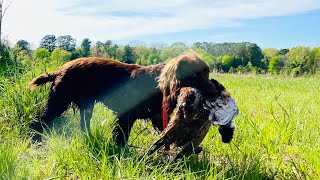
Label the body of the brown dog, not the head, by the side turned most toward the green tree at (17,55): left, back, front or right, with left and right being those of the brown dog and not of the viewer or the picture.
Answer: left

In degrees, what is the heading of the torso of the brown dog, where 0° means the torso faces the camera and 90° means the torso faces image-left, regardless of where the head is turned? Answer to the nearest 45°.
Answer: approximately 270°
